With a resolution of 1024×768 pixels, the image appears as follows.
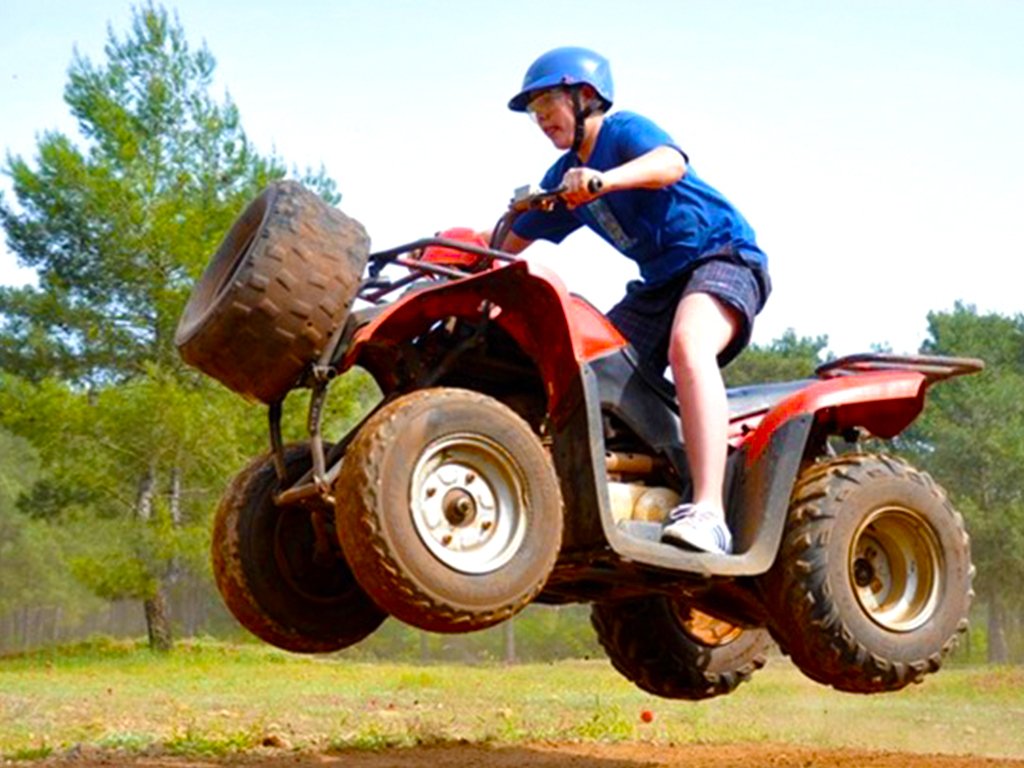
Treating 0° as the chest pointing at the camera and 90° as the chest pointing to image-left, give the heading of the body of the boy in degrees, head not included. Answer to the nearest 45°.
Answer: approximately 45°

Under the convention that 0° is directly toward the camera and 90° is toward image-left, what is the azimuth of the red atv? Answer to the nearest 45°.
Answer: approximately 45°
